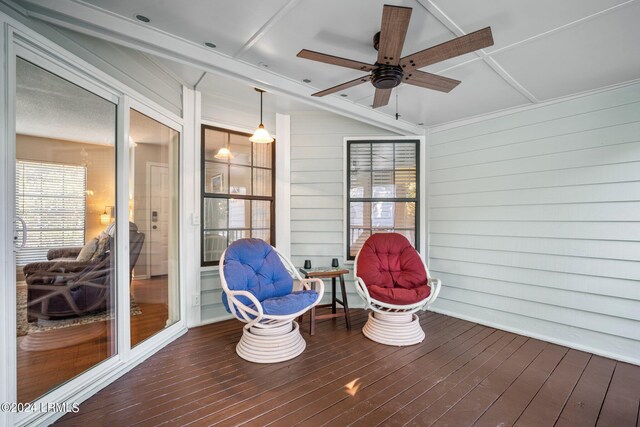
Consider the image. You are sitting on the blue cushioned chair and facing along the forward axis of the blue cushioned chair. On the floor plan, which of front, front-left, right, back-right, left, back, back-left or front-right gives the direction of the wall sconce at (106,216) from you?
back-right

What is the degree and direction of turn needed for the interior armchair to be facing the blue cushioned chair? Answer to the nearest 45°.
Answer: approximately 180°

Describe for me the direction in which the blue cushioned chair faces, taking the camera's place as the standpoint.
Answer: facing the viewer and to the right of the viewer

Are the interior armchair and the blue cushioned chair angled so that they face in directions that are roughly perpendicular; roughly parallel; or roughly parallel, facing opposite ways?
roughly perpendicular

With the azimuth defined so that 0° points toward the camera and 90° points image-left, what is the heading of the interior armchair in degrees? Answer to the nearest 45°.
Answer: approximately 90°

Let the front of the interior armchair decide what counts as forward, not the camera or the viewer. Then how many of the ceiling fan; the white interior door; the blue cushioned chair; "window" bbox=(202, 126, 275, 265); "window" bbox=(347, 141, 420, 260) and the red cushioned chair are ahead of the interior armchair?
0

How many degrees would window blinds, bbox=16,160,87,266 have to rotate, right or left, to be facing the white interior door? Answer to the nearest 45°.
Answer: approximately 90° to its left

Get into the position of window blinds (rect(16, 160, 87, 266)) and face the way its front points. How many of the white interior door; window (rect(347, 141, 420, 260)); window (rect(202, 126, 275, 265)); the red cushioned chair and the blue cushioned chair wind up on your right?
0

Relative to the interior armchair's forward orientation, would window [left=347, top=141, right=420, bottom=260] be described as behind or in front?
behind

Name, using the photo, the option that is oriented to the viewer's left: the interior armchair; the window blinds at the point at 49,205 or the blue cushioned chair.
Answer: the interior armchair

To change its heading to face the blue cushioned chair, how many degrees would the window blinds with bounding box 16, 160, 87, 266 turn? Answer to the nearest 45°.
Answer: approximately 45° to its left
